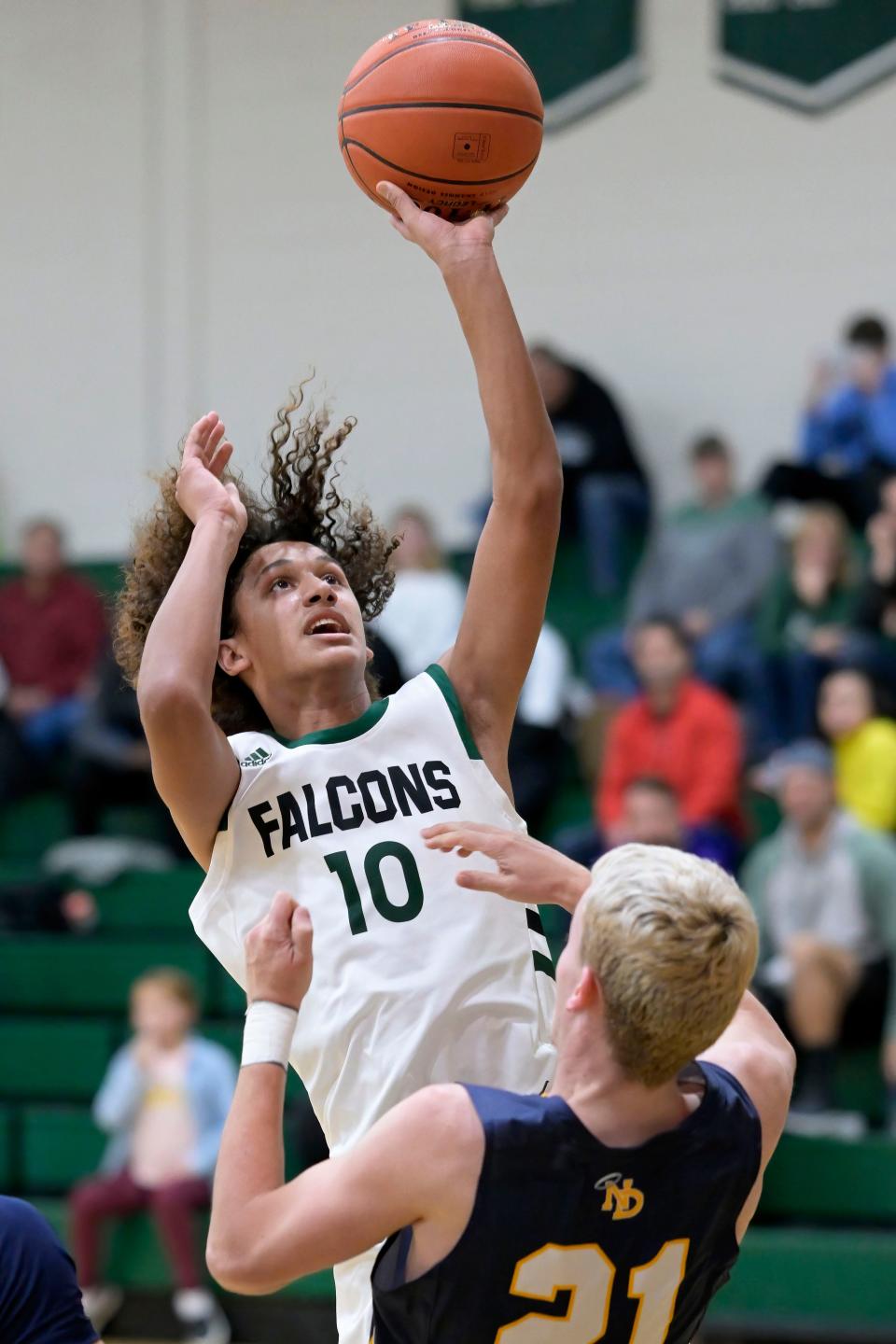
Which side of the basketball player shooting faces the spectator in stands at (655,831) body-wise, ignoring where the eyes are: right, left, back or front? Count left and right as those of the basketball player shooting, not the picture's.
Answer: back

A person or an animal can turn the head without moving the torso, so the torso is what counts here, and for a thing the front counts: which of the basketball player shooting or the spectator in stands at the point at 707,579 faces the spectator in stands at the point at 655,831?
the spectator in stands at the point at 707,579

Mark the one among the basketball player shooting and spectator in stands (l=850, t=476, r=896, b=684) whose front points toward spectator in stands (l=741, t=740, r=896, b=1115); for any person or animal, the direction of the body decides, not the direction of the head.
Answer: spectator in stands (l=850, t=476, r=896, b=684)

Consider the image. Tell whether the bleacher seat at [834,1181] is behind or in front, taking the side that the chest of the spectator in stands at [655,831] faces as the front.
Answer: in front

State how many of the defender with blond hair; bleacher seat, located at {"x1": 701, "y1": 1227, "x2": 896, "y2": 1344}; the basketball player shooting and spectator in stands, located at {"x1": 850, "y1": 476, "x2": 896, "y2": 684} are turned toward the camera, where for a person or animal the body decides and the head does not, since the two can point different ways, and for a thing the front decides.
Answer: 3

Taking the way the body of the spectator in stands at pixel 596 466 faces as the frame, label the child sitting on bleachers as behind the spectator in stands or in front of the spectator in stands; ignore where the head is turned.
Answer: in front

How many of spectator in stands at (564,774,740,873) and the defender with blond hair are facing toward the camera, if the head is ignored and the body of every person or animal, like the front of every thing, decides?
1

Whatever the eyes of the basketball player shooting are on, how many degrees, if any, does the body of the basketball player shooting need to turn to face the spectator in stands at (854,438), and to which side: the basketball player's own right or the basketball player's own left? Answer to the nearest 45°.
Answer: approximately 180°

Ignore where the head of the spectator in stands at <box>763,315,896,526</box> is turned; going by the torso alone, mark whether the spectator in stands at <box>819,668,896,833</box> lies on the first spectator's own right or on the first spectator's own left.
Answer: on the first spectator's own left

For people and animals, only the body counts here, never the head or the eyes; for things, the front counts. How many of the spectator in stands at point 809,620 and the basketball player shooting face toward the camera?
2

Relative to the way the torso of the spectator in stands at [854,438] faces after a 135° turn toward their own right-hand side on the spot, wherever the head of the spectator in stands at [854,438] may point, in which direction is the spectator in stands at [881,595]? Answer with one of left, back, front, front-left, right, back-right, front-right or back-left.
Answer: back

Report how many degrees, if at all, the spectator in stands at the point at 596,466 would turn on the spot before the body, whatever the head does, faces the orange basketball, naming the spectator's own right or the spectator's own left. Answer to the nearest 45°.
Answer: approximately 45° to the spectator's own left

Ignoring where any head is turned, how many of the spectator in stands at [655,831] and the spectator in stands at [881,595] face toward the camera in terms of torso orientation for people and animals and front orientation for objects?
2
